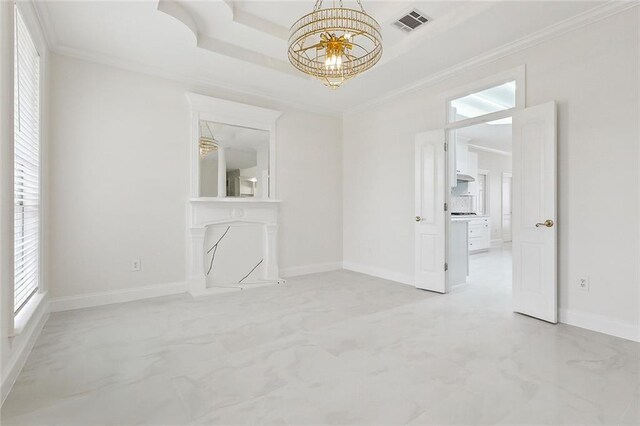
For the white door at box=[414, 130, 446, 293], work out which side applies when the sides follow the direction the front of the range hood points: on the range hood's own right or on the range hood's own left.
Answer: on the range hood's own right

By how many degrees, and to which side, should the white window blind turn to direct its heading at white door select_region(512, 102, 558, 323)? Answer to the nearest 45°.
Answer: approximately 45° to its right

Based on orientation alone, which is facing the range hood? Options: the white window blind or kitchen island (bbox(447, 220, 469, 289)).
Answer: the white window blind

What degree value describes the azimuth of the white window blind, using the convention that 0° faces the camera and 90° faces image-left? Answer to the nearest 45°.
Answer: approximately 270°
